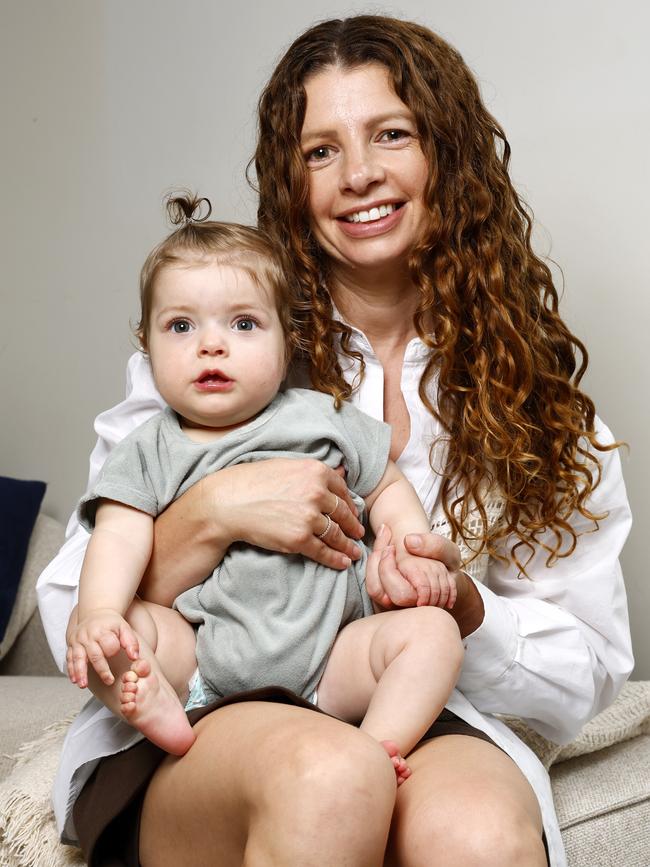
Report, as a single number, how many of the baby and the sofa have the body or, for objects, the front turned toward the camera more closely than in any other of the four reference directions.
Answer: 2

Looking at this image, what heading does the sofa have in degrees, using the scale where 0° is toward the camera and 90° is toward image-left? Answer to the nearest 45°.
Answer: approximately 0°

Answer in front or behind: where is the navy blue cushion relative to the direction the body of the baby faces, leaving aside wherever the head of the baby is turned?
behind

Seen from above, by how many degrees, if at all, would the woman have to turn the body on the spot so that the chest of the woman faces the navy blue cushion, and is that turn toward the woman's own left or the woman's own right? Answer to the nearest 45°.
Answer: approximately 135° to the woman's own right

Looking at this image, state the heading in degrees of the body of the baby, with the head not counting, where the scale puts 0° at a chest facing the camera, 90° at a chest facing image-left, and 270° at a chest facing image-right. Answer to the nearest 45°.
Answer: approximately 0°
